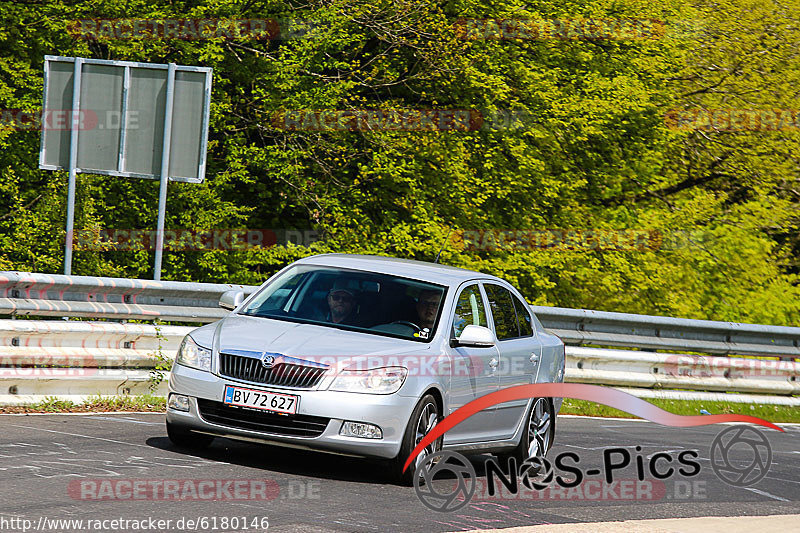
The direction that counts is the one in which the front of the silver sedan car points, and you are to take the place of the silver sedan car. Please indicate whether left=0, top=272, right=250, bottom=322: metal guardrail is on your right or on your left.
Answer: on your right

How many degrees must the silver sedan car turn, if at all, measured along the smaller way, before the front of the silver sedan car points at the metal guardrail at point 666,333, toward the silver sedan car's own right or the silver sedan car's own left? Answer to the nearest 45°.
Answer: approximately 180°

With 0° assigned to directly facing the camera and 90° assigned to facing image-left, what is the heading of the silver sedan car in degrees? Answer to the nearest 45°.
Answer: approximately 45°
